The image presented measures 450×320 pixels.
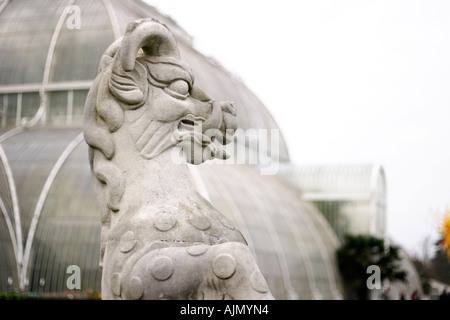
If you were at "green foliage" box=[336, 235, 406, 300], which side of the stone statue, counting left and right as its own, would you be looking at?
left

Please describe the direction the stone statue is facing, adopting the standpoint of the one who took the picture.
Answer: facing to the right of the viewer
